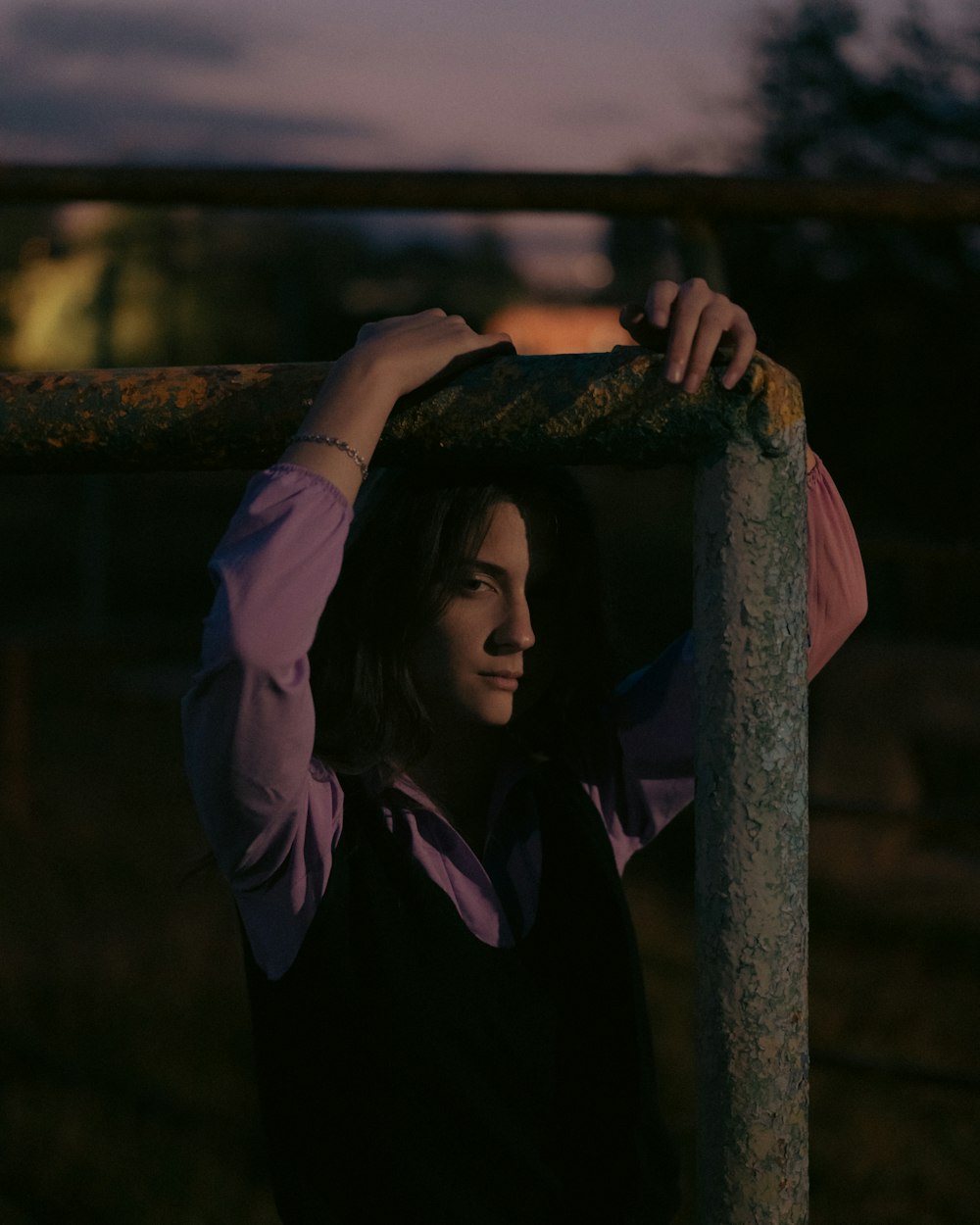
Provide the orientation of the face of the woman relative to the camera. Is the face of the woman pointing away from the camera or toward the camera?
toward the camera

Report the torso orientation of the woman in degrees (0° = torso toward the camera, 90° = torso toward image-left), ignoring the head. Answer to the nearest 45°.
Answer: approximately 315°
